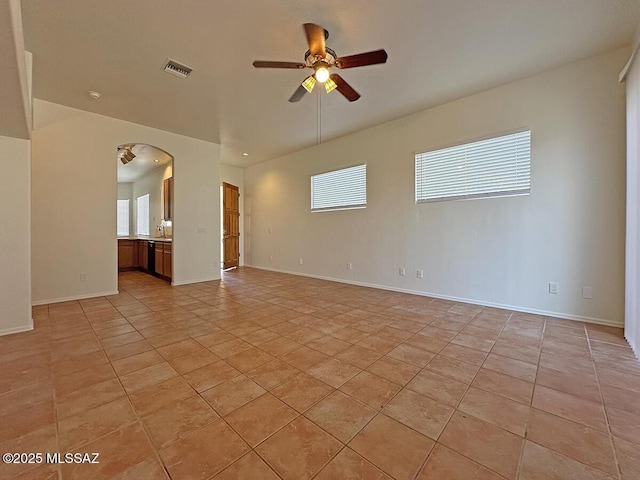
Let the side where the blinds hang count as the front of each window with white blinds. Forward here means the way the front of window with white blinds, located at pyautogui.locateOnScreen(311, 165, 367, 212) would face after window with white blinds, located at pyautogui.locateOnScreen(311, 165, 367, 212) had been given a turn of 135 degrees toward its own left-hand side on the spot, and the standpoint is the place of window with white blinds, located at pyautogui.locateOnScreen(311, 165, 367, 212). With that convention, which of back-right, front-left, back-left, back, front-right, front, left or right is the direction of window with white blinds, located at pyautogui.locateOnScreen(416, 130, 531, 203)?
front-right

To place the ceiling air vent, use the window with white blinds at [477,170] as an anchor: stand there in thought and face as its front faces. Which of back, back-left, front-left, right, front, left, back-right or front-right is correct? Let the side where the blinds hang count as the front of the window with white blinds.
front

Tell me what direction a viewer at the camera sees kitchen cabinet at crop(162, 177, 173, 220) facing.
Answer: facing to the left of the viewer

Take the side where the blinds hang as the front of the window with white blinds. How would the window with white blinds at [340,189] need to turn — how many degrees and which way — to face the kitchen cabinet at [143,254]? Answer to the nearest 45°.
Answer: approximately 45° to its right

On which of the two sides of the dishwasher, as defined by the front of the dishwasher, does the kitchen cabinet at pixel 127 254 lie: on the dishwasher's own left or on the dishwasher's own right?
on the dishwasher's own right

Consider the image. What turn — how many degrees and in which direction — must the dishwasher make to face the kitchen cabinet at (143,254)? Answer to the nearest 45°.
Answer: approximately 90° to its right

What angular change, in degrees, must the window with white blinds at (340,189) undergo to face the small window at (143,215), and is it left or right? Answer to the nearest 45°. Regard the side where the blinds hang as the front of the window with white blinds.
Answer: approximately 45° to its right

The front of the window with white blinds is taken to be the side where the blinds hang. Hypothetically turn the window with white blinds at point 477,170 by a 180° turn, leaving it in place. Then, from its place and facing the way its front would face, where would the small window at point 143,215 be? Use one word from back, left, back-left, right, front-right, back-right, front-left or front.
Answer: back-left

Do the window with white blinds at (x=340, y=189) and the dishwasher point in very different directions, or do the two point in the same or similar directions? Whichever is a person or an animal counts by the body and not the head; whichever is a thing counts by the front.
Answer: same or similar directions

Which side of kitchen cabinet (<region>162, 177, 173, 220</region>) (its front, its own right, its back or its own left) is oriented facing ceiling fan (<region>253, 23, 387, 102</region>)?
left

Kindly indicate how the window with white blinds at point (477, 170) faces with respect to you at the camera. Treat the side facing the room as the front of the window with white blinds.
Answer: facing the viewer and to the left of the viewer
